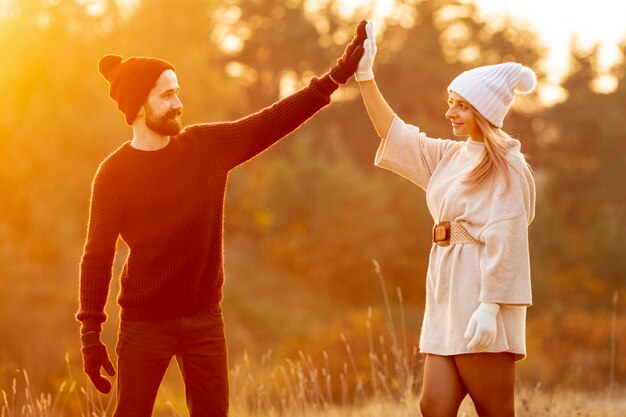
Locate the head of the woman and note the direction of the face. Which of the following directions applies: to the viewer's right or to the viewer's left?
to the viewer's left

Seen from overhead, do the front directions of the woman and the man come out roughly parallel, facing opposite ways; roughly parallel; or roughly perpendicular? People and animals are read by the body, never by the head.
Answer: roughly perpendicular

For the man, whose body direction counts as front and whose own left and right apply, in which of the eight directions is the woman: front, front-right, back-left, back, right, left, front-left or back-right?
front-left

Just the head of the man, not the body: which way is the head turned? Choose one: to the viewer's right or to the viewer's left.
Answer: to the viewer's right

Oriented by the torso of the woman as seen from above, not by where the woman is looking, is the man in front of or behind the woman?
in front

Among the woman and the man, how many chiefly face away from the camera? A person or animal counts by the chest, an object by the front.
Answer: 0

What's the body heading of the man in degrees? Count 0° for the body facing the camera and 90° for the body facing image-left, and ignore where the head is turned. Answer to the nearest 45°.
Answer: approximately 315°

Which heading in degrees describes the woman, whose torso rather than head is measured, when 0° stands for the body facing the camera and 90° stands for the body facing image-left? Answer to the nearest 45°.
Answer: approximately 45°
